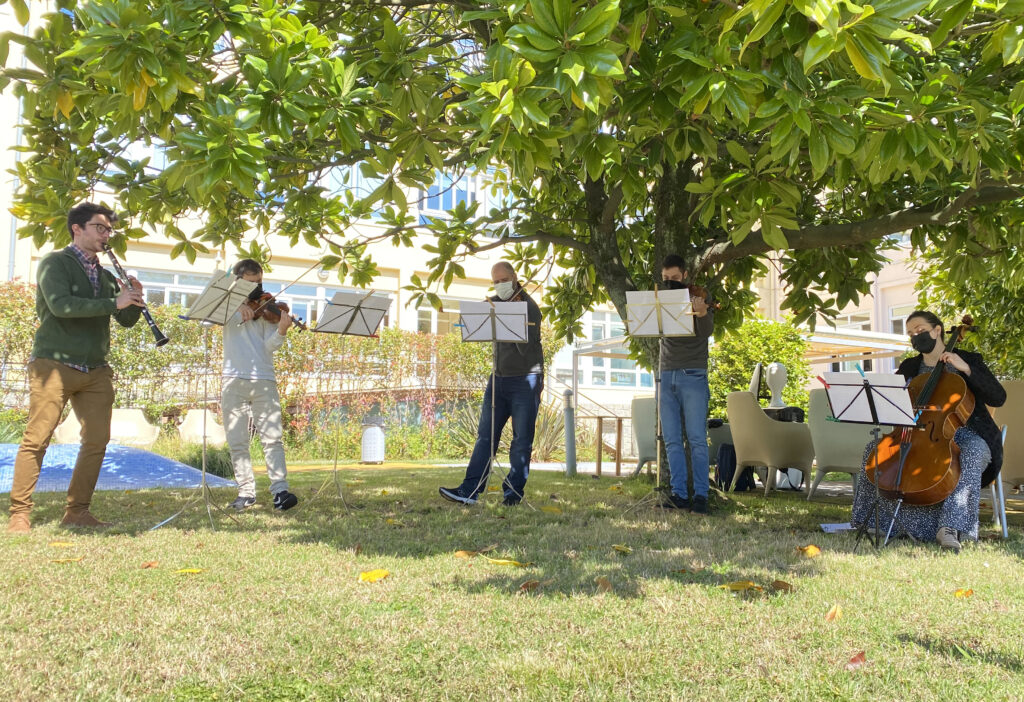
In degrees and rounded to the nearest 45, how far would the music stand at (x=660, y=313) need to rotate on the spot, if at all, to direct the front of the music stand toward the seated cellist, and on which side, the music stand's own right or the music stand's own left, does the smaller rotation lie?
approximately 90° to the music stand's own right

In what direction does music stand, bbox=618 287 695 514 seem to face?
away from the camera

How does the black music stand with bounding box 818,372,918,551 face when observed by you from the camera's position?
facing away from the viewer and to the right of the viewer

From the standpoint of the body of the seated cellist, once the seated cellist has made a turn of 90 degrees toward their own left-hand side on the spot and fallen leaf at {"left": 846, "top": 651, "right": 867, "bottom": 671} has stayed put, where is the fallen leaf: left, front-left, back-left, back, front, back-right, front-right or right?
front-right

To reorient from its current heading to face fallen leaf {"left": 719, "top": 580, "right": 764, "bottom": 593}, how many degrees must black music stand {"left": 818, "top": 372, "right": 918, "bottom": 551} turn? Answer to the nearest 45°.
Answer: approximately 135° to its right

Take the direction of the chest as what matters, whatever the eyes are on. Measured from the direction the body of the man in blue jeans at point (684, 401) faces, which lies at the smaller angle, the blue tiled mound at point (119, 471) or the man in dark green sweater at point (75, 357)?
the man in dark green sweater

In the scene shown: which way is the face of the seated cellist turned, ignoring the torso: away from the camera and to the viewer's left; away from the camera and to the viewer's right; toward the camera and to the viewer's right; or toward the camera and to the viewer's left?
toward the camera and to the viewer's left

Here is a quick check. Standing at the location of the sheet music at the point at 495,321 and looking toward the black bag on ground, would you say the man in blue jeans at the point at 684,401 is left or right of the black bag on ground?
right

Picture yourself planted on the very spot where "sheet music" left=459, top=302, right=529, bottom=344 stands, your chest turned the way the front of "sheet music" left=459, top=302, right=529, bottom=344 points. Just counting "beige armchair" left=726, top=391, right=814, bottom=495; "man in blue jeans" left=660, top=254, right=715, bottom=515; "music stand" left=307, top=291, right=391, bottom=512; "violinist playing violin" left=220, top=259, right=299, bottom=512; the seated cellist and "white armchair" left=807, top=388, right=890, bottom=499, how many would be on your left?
2

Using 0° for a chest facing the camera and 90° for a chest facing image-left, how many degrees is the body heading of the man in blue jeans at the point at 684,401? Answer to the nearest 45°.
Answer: approximately 45°

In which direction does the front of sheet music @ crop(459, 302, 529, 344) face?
away from the camera

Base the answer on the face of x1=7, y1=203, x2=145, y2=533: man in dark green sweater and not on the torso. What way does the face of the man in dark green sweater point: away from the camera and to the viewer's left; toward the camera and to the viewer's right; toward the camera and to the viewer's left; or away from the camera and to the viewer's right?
toward the camera and to the viewer's right

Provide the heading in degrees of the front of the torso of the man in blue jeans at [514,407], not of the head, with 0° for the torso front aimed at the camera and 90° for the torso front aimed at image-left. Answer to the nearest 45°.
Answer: approximately 45°
